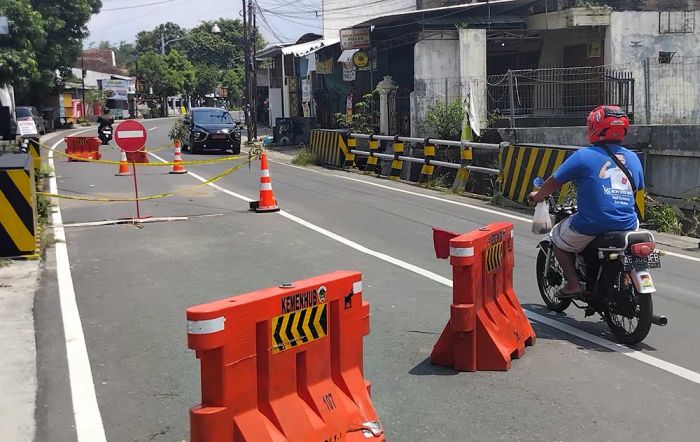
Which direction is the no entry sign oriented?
toward the camera

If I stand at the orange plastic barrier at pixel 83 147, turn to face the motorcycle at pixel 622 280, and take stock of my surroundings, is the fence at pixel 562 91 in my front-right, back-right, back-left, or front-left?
front-left

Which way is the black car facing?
toward the camera

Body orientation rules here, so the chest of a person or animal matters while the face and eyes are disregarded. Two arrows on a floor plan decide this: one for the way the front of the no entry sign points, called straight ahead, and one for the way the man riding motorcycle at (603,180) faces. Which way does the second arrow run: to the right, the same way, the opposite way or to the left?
the opposite way

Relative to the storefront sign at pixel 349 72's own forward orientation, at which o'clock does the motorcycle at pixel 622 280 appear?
The motorcycle is roughly at 12 o'clock from the storefront sign.

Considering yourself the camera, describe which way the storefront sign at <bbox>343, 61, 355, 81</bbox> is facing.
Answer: facing the viewer

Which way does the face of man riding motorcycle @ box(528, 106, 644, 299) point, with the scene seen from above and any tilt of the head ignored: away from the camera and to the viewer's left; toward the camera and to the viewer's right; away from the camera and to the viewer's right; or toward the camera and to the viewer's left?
away from the camera and to the viewer's left

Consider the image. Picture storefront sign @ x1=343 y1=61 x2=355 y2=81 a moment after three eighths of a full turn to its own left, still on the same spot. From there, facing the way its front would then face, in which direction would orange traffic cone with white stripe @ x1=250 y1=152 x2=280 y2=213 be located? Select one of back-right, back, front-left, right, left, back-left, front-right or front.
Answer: back-right

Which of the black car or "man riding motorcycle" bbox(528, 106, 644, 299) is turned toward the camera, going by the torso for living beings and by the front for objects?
the black car

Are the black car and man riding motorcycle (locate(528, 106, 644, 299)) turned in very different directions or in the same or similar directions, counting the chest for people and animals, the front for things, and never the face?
very different directions
